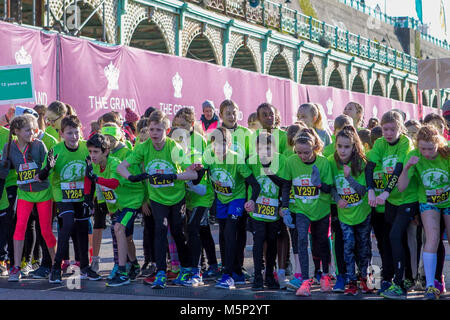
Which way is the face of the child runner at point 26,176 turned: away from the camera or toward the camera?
toward the camera

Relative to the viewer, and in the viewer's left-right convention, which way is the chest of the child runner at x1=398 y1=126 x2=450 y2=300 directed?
facing the viewer

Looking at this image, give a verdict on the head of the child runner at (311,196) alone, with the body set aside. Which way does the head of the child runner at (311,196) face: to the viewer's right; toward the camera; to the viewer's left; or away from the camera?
toward the camera

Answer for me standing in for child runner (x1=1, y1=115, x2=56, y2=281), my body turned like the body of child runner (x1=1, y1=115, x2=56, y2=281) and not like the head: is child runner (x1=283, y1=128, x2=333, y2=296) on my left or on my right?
on my left

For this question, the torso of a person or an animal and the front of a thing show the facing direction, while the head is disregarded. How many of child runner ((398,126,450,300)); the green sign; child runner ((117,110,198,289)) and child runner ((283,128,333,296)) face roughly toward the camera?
4

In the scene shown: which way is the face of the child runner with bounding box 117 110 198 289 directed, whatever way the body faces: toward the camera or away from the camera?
toward the camera

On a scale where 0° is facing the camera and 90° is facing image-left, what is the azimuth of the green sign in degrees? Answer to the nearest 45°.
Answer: approximately 0°

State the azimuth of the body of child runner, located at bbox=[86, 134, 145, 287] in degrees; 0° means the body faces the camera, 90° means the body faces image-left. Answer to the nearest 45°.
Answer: approximately 45°

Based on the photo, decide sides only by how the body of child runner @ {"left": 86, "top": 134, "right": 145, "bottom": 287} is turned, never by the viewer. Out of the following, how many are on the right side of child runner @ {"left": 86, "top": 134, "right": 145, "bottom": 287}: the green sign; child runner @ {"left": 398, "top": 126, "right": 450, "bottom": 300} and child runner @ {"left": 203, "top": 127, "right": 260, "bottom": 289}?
1

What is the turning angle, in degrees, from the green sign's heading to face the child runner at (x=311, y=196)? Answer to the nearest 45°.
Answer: approximately 45° to its left

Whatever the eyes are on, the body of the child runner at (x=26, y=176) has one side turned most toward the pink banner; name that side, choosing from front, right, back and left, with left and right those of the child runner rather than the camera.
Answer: back

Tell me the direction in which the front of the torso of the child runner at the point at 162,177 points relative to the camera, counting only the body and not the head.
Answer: toward the camera

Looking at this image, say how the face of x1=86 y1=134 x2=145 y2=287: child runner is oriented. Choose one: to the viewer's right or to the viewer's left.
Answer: to the viewer's left

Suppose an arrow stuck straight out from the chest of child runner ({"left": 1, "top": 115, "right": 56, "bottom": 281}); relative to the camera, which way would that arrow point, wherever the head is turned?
toward the camera

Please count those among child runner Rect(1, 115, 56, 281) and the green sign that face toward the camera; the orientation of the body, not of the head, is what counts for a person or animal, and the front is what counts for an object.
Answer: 2
